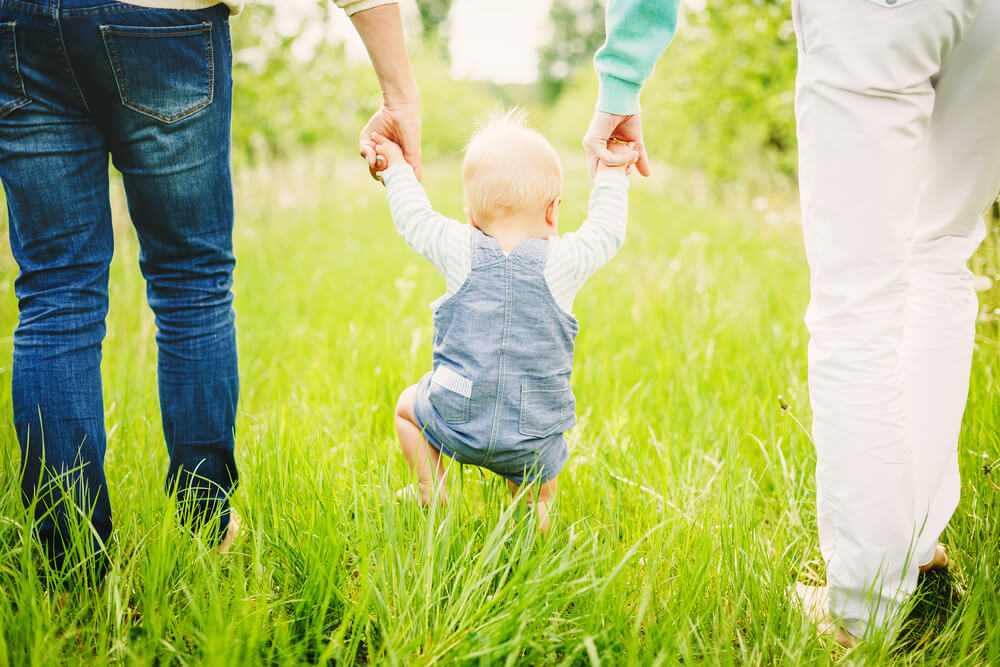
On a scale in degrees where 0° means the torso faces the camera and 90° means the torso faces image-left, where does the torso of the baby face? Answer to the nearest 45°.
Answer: approximately 180°

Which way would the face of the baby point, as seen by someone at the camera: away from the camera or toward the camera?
away from the camera
